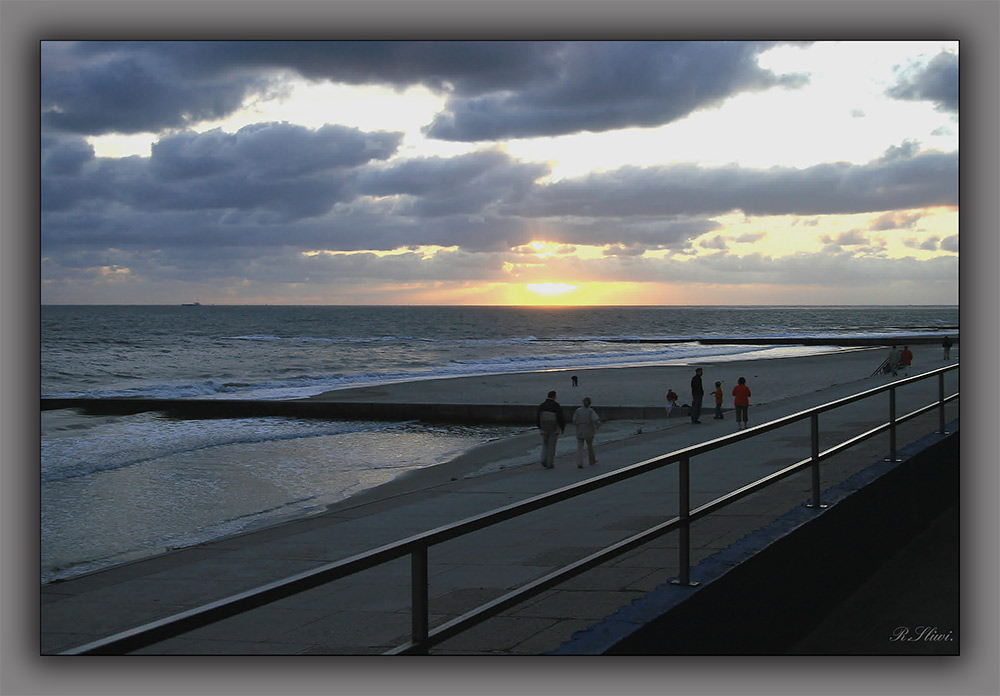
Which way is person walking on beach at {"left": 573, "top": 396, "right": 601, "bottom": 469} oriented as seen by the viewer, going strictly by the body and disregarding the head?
away from the camera

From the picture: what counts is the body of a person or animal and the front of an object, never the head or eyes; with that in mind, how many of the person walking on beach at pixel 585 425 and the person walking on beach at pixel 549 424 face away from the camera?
2

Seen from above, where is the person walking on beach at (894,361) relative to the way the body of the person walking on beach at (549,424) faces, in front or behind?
in front

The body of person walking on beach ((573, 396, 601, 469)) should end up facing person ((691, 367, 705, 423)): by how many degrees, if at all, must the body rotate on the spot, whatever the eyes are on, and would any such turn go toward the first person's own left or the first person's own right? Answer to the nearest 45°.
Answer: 0° — they already face them

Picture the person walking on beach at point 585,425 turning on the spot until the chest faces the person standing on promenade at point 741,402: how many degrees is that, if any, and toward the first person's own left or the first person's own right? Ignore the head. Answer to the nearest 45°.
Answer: approximately 45° to the first person's own right

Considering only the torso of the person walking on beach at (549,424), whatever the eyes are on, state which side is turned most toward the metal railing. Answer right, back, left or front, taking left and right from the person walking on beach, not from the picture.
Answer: back

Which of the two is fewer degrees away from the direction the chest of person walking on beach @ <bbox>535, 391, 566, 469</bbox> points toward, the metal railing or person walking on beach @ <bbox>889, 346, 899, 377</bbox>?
the person walking on beach

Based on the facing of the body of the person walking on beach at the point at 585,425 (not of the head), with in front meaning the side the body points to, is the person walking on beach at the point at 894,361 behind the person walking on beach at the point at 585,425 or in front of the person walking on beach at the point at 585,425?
in front

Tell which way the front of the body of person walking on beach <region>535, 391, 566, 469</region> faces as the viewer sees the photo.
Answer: away from the camera
